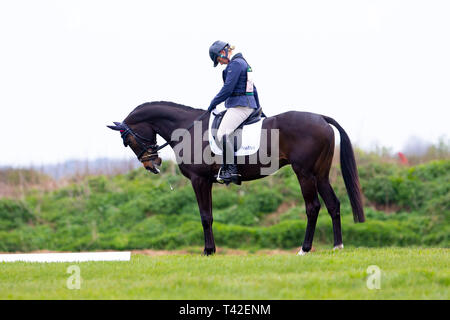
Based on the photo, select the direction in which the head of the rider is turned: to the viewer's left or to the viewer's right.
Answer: to the viewer's left

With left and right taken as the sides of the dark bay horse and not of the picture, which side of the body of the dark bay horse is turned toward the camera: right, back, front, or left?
left

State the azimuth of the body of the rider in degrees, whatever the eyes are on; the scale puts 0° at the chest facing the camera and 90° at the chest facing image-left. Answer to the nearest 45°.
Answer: approximately 90°
